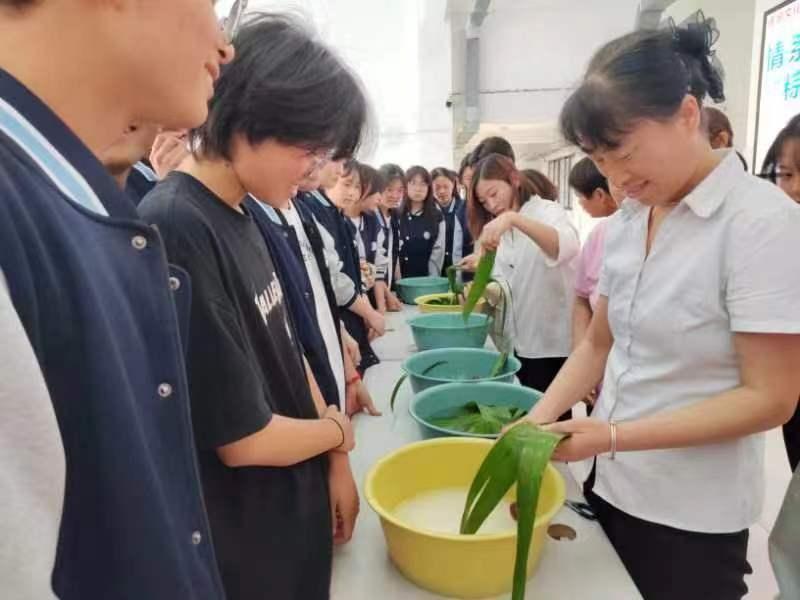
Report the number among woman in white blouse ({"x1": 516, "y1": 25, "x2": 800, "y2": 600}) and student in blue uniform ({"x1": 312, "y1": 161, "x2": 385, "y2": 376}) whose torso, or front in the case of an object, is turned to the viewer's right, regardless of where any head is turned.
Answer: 1

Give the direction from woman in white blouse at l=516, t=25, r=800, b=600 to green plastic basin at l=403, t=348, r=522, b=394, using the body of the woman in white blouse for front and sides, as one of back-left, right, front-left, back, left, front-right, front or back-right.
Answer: right

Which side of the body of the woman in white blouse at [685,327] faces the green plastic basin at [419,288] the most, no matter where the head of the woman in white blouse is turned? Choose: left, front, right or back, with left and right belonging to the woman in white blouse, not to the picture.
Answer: right

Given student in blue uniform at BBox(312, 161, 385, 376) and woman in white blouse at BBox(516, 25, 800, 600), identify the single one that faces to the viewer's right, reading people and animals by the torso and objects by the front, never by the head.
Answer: the student in blue uniform

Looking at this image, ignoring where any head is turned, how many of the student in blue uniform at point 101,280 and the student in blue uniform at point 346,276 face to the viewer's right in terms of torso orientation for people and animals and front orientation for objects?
2

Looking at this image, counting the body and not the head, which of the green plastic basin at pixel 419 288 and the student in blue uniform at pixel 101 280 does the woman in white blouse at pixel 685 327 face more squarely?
the student in blue uniform

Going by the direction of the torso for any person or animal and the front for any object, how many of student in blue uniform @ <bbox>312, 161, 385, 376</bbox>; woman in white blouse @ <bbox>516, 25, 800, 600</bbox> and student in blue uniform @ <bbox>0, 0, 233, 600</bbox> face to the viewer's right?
2

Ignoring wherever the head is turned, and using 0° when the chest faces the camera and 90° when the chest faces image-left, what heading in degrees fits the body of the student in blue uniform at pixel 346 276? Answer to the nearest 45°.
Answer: approximately 270°

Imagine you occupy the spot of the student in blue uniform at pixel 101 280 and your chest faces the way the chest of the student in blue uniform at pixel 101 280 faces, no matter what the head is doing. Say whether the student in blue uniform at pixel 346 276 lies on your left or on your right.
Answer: on your left

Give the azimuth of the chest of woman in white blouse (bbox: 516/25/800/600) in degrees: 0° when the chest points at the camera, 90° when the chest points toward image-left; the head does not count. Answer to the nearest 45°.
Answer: approximately 45°

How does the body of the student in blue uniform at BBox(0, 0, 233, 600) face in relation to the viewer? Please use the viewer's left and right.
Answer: facing to the right of the viewer

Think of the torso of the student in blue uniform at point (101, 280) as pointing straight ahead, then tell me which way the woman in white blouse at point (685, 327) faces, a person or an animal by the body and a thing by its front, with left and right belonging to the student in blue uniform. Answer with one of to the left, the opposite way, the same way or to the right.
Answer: the opposite way
